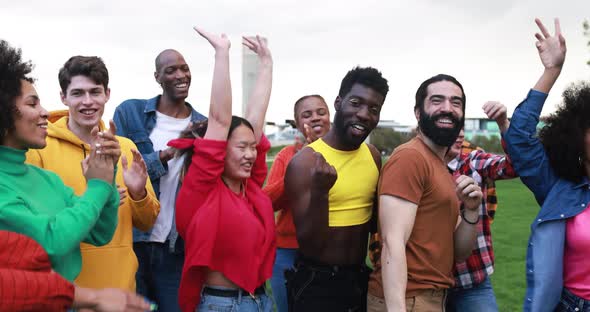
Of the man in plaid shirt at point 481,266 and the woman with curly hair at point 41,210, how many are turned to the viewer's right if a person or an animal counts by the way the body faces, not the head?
1

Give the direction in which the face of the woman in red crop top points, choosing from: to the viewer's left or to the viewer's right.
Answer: to the viewer's right

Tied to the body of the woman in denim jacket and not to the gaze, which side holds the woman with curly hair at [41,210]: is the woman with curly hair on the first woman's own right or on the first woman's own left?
on the first woman's own right

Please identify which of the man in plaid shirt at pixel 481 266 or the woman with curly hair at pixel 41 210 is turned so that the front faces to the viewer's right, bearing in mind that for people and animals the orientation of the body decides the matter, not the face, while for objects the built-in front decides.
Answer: the woman with curly hair

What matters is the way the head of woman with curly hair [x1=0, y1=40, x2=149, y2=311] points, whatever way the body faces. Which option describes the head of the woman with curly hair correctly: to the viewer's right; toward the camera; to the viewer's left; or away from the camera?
to the viewer's right

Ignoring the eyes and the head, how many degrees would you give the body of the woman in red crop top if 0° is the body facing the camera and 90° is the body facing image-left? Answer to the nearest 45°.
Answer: approximately 315°

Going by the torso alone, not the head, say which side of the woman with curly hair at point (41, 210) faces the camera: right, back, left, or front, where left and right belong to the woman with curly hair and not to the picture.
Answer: right

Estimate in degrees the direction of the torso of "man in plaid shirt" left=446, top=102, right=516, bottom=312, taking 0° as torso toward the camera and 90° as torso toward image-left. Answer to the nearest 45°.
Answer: approximately 45°
